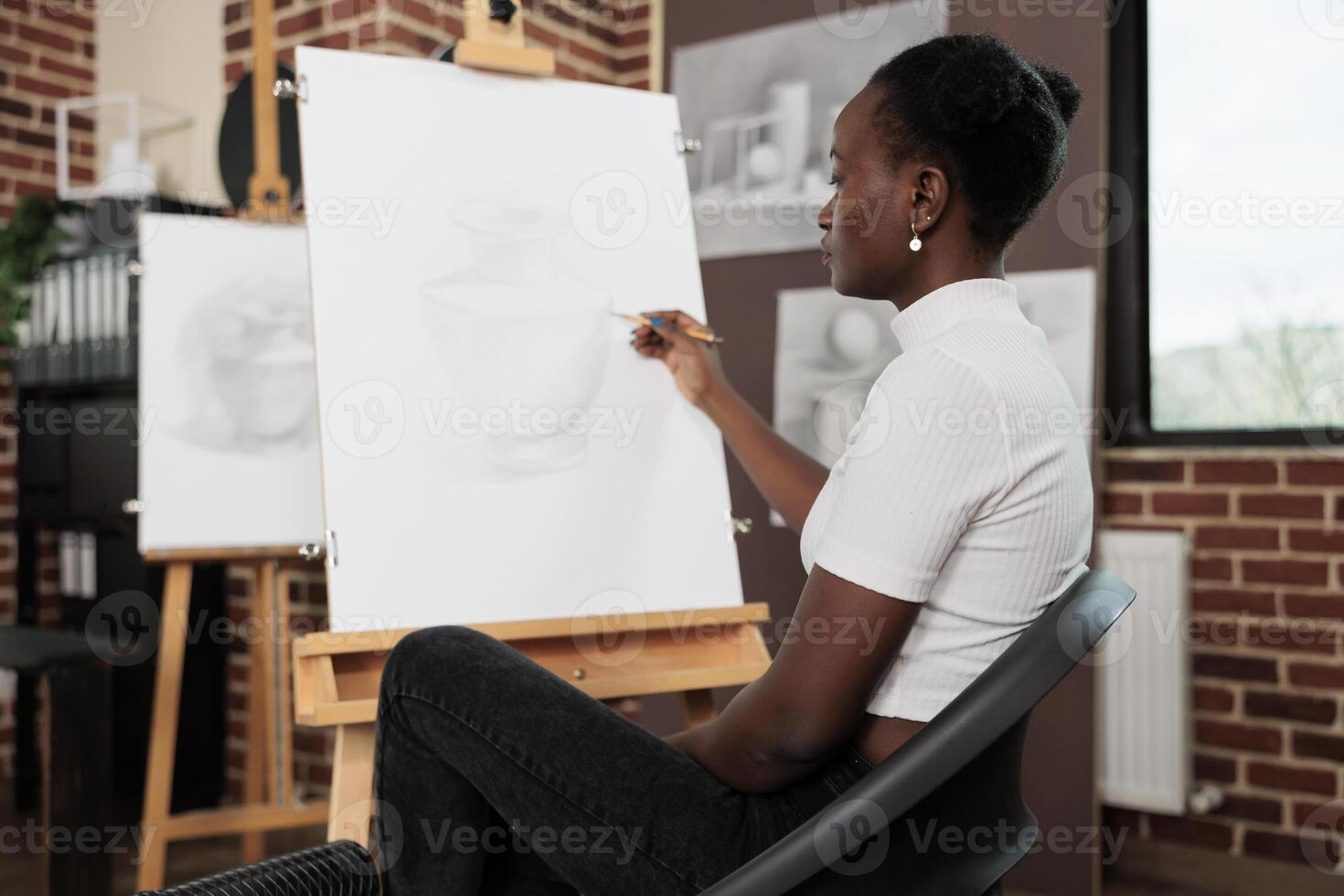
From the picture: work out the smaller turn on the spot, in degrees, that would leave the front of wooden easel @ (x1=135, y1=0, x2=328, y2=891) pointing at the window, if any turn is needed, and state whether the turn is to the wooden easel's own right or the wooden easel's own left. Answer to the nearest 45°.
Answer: approximately 45° to the wooden easel's own left

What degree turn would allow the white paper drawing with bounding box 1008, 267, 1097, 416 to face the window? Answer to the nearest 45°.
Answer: approximately 135° to its left

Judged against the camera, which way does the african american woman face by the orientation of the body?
to the viewer's left

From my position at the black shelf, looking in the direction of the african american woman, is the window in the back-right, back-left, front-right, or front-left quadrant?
front-left

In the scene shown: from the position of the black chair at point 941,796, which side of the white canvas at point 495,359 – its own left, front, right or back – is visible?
front

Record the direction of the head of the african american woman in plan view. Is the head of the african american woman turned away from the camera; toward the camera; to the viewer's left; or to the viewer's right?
to the viewer's left

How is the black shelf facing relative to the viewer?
toward the camera

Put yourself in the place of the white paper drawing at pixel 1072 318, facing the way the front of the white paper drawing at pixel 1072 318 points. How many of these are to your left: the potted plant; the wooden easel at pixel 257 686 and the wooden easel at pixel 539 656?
0

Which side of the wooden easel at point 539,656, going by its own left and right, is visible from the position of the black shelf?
back

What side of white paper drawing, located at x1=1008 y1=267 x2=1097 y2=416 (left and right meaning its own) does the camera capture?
front

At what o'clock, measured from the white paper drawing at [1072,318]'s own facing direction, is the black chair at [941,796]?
The black chair is roughly at 12 o'clock from the white paper drawing.

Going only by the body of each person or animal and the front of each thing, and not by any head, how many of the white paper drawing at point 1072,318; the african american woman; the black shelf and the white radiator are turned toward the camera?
3

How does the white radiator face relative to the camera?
toward the camera

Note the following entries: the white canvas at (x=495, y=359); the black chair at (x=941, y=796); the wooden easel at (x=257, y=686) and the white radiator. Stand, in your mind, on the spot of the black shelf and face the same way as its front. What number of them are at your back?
0

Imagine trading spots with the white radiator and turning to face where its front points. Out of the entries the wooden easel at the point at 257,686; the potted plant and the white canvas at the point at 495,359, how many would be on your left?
0

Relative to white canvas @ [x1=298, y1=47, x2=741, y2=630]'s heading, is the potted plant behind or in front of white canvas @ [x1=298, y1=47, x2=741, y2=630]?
behind

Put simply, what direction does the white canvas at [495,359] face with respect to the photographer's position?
facing the viewer and to the right of the viewer
